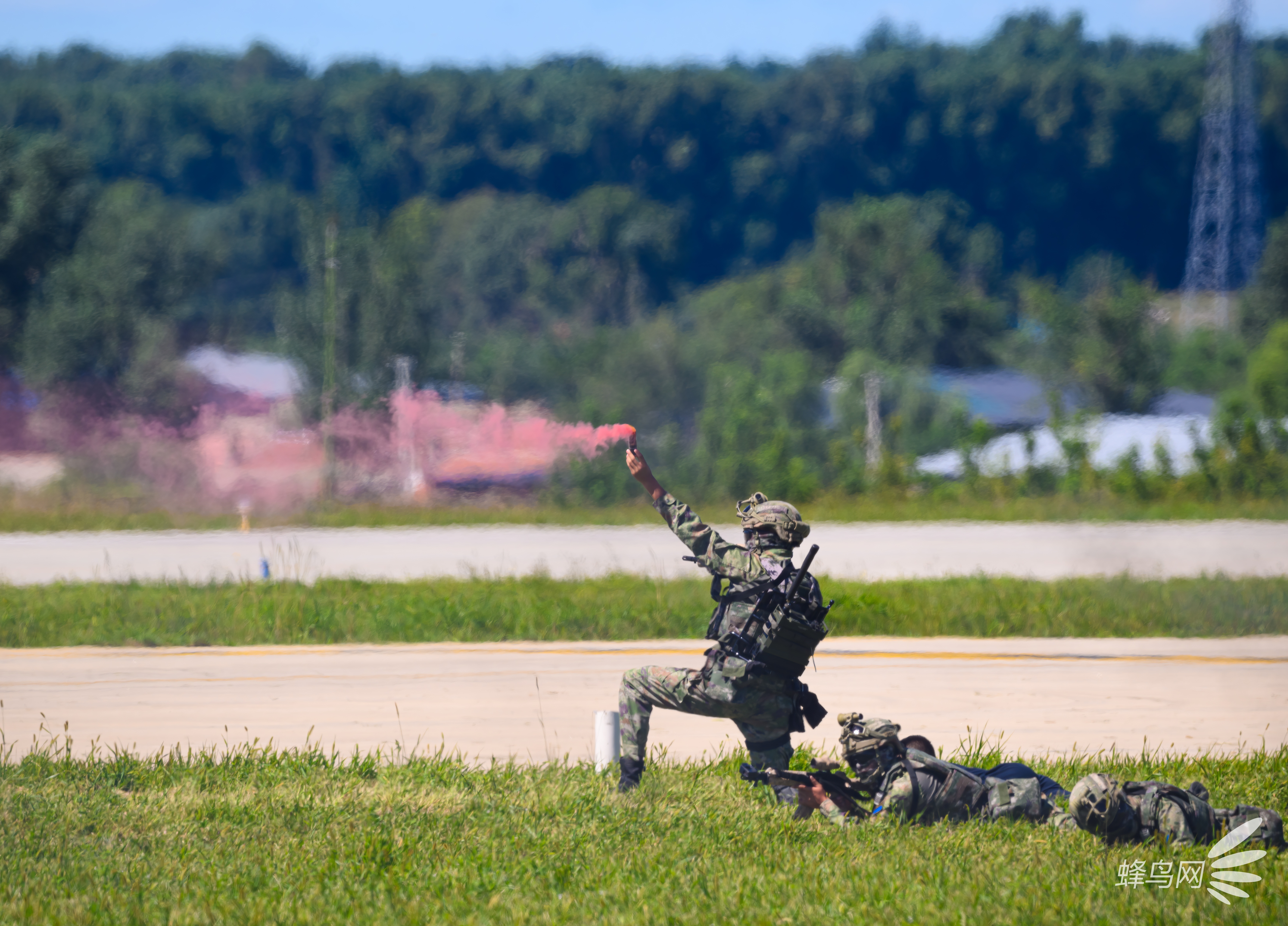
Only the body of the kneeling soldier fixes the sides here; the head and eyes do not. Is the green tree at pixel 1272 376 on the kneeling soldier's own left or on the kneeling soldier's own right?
on the kneeling soldier's own right

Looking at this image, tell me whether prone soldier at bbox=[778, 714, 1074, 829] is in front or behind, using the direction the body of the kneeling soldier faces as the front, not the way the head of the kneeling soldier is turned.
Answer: behind

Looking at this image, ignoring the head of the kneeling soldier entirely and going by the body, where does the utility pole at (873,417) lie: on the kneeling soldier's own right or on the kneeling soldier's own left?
on the kneeling soldier's own right

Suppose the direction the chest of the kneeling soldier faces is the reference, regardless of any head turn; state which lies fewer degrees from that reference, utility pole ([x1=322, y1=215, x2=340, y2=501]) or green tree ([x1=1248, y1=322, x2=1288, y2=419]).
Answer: the utility pole

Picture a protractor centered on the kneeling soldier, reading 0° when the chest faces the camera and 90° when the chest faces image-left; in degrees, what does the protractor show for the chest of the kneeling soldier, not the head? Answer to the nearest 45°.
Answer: approximately 90°

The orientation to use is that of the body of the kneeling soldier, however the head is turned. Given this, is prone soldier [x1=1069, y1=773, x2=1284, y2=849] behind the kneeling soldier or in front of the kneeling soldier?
behind

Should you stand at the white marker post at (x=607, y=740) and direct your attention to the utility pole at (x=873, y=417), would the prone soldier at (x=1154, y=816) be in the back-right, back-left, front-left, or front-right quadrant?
back-right

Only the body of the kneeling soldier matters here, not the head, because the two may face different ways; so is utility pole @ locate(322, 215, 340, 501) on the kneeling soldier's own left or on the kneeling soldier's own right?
on the kneeling soldier's own right

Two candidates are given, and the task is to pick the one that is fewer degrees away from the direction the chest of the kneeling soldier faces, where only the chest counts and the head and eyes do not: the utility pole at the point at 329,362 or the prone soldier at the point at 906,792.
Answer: the utility pole
